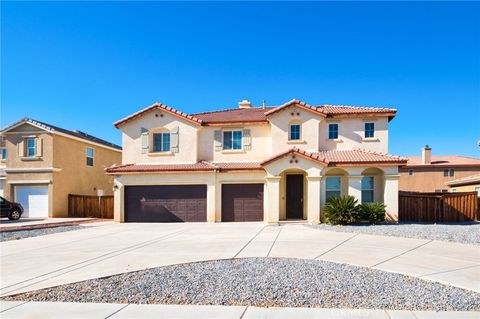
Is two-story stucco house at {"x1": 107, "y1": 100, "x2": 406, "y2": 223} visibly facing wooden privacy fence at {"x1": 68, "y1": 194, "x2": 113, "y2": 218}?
no

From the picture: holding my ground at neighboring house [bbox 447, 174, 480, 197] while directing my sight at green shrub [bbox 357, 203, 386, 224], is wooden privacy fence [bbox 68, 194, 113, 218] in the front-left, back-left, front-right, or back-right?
front-right

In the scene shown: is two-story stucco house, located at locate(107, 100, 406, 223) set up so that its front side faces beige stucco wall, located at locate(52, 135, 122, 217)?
no

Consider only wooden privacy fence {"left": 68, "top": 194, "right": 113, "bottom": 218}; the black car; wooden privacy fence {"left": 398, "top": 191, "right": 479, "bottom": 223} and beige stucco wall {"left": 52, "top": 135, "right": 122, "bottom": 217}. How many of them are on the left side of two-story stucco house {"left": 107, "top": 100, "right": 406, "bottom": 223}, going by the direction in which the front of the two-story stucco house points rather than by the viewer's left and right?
1

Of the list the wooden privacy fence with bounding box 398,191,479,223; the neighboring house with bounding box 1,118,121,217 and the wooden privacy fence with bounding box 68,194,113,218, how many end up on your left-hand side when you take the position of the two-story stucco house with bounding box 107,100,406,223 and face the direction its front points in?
1

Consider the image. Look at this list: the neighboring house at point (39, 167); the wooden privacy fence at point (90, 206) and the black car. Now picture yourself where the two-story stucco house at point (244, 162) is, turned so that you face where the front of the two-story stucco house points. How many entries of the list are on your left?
0

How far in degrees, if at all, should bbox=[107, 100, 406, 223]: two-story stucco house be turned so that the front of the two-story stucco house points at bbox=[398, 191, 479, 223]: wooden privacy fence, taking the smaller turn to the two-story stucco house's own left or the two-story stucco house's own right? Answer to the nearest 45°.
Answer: approximately 90° to the two-story stucco house's own left

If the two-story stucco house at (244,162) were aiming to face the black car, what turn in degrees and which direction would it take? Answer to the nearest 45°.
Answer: approximately 90° to its right

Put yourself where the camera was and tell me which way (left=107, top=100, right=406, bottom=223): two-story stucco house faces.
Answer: facing the viewer

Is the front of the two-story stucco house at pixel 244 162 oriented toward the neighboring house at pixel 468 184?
no

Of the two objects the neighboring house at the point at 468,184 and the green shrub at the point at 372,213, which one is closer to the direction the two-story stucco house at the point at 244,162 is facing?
the green shrub

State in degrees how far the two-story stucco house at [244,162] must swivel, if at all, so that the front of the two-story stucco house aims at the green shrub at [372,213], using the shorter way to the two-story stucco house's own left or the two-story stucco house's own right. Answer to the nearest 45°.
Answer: approximately 45° to the two-story stucco house's own left
